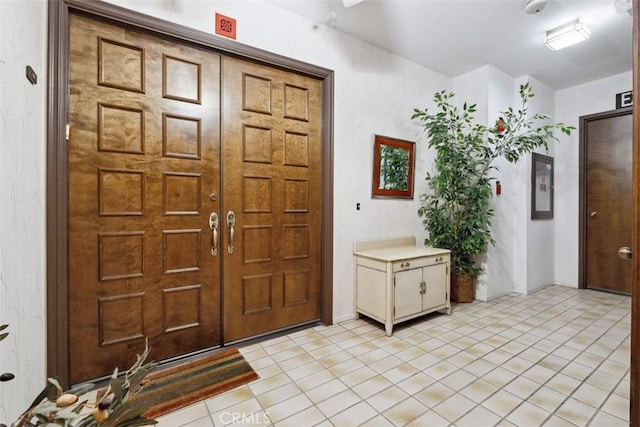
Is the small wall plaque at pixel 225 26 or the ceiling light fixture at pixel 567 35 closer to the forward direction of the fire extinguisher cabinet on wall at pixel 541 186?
the ceiling light fixture

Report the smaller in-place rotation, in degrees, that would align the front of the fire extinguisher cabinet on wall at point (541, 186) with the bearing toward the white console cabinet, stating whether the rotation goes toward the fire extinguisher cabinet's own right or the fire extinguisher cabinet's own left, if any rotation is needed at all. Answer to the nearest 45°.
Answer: approximately 90° to the fire extinguisher cabinet's own right

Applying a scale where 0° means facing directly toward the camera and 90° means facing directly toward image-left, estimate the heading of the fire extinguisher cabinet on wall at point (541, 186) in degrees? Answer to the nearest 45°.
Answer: approximately 315°

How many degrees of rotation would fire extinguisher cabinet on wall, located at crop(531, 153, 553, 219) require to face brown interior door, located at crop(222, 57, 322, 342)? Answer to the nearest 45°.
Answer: approximately 90° to its right

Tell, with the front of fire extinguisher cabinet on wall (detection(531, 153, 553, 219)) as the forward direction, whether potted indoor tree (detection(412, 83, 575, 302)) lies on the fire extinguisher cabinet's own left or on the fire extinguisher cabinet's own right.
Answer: on the fire extinguisher cabinet's own right

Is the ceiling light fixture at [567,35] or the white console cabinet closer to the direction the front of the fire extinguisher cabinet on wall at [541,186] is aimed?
the ceiling light fixture

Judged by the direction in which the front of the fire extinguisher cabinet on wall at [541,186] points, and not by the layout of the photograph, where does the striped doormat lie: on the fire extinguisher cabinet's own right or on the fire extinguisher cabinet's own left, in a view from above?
on the fire extinguisher cabinet's own right
